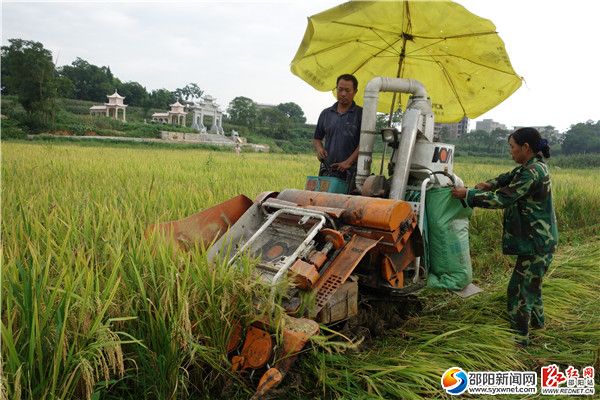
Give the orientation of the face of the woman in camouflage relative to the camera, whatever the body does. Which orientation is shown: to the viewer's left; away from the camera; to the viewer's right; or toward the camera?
to the viewer's left

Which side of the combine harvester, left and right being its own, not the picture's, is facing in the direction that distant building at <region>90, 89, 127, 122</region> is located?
right

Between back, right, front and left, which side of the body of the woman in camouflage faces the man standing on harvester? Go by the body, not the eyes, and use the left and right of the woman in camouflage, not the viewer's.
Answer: front

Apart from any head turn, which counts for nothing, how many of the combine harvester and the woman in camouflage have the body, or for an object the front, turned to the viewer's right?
0

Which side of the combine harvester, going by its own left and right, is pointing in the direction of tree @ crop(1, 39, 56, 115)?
right

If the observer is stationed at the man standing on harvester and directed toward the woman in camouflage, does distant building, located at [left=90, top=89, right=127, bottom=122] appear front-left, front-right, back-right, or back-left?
back-left

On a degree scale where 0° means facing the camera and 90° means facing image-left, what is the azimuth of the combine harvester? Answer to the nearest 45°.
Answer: approximately 45°

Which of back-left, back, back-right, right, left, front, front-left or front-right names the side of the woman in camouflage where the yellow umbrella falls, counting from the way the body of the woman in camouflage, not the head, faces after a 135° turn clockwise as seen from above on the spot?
left

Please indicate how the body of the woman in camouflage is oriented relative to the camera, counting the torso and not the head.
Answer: to the viewer's left

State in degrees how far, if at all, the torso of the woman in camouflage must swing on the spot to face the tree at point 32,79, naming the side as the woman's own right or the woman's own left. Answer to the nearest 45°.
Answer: approximately 45° to the woman's own right
